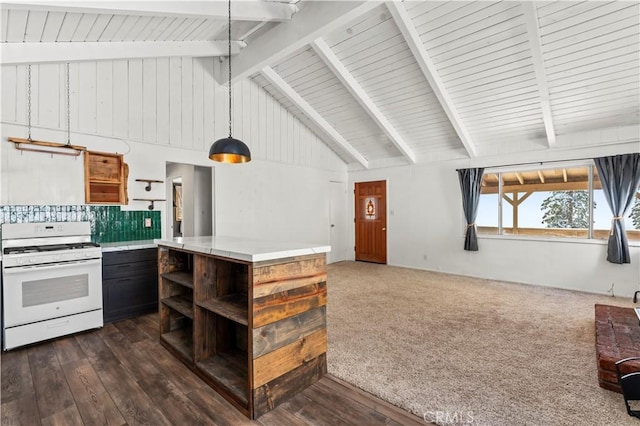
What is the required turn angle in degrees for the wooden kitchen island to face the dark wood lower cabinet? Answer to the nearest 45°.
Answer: approximately 90° to its right

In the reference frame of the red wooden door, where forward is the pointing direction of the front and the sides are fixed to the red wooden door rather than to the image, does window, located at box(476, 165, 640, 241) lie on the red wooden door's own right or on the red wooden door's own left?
on the red wooden door's own left

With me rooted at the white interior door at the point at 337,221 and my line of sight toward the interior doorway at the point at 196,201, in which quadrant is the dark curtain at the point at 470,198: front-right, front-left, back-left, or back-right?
back-left

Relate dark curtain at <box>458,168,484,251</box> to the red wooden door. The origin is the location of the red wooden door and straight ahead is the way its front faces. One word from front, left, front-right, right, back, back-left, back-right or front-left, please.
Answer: left

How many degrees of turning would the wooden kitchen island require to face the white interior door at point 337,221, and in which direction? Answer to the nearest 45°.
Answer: approximately 180°

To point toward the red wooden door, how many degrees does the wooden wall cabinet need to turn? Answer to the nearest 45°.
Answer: approximately 90° to its left

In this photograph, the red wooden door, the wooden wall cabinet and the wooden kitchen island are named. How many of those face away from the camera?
0

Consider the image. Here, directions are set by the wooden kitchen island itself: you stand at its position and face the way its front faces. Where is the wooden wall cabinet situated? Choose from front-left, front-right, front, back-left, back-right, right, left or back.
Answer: right

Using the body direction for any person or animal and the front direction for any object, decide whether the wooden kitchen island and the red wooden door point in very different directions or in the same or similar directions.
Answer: same or similar directions

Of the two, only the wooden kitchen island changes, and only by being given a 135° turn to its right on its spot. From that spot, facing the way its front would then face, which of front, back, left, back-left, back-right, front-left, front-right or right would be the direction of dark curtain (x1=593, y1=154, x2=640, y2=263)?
right

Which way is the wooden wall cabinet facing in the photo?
toward the camera
